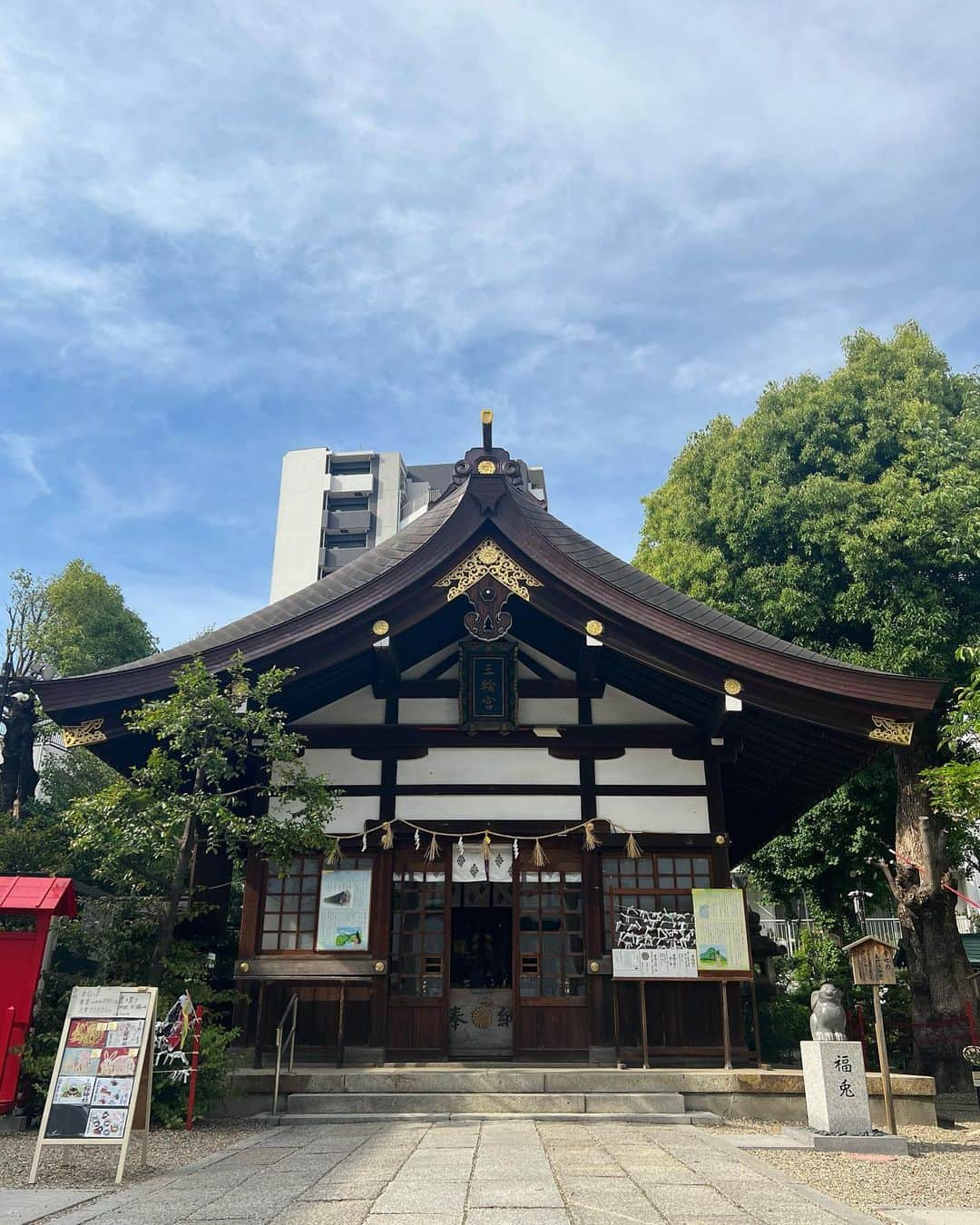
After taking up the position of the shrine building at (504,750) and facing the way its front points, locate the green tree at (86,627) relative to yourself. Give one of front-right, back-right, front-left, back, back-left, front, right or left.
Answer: back-right

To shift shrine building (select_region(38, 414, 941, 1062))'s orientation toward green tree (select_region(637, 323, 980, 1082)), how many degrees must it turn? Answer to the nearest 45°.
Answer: approximately 135° to its left

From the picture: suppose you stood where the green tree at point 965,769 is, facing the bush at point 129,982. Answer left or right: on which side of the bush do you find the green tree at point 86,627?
right

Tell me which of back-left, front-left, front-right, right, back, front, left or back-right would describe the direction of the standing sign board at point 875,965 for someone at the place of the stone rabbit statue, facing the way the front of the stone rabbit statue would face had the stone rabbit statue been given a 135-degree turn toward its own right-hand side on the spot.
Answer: right

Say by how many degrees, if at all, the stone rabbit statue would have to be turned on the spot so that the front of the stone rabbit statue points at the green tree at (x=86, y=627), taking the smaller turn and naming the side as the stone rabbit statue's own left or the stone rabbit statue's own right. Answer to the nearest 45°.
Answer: approximately 135° to the stone rabbit statue's own right

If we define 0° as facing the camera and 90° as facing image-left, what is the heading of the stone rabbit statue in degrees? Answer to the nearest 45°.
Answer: approximately 0°

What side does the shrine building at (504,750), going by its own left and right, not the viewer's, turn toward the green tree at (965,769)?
left

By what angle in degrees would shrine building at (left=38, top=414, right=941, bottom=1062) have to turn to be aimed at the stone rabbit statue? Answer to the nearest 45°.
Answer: approximately 45° to its left

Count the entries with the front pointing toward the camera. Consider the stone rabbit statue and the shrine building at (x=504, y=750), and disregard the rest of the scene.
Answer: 2

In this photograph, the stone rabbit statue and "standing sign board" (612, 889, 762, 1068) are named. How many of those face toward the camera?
2

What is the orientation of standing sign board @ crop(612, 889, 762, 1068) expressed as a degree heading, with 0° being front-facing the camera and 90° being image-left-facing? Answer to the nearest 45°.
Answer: approximately 0°
